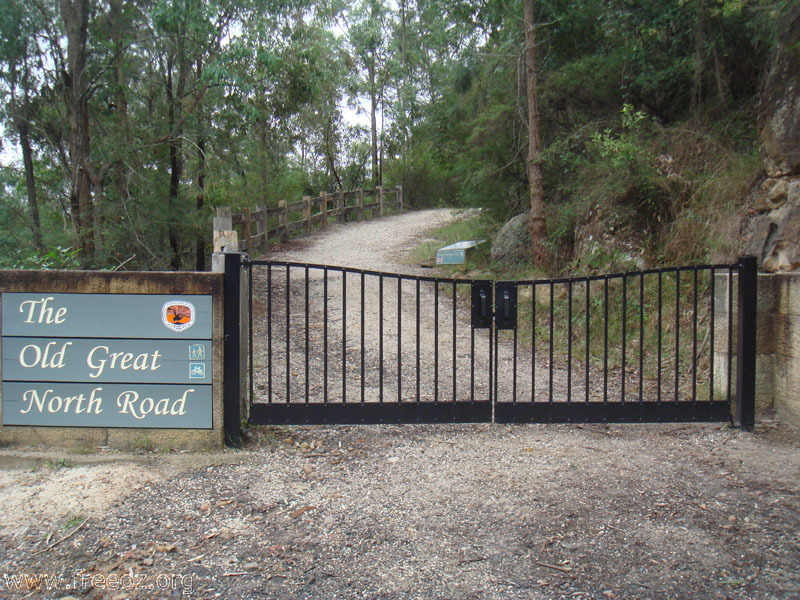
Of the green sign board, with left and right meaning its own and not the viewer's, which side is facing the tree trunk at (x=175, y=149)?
back

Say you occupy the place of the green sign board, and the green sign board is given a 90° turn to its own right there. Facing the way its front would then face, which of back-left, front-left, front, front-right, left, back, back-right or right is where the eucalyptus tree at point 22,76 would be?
right

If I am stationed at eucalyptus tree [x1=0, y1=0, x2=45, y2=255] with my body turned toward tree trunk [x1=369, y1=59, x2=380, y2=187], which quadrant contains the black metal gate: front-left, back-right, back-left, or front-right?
back-right

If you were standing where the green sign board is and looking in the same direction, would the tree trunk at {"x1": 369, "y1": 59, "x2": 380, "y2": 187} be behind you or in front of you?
behind

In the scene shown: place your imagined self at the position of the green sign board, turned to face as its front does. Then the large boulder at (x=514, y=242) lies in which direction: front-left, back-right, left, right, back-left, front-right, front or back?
back-left

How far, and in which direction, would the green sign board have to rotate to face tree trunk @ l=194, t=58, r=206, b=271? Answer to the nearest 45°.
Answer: approximately 180°

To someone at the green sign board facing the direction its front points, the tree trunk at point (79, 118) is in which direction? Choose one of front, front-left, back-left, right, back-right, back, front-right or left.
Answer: back

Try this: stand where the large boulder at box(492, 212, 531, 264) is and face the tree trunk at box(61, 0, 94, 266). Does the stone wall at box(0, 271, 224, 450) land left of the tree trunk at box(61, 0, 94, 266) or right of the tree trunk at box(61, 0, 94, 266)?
left

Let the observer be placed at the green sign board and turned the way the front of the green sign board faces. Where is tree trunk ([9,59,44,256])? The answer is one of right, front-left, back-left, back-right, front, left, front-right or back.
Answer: back

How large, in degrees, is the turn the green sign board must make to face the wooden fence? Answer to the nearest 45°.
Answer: approximately 180°

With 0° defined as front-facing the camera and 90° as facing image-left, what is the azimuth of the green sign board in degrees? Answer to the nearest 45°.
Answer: approximately 0°

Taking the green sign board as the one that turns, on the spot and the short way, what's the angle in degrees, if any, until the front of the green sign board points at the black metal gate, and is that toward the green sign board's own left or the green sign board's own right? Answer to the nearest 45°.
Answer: approximately 90° to the green sign board's own left
